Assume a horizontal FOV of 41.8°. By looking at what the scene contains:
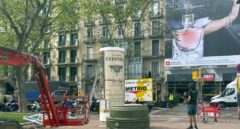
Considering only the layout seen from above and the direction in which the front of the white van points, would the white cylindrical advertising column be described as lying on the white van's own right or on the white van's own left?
on the white van's own left

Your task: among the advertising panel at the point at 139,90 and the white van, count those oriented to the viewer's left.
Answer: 1

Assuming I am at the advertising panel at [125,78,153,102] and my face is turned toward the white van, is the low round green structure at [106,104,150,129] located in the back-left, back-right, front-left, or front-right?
back-right

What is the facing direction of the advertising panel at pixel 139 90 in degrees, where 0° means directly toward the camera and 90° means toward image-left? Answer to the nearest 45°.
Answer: approximately 0°

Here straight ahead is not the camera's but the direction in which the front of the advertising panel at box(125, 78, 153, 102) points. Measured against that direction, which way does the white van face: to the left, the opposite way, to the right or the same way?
to the right

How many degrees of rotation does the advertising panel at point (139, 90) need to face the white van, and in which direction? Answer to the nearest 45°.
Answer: approximately 135° to its left

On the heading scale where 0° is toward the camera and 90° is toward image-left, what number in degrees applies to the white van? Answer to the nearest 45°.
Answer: approximately 90°

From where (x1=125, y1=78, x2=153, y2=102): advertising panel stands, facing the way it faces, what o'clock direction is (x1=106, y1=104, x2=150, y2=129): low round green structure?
The low round green structure is roughly at 12 o'clock from the advertising panel.
